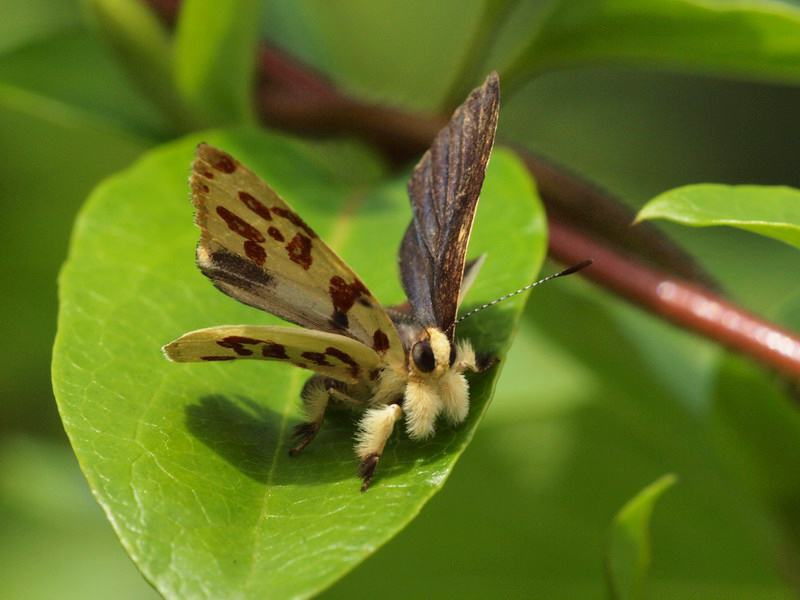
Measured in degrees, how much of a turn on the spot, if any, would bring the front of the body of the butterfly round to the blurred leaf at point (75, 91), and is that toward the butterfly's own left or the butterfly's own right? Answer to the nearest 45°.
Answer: approximately 180°

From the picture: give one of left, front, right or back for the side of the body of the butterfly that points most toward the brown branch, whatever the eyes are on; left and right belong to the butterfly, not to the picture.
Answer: left

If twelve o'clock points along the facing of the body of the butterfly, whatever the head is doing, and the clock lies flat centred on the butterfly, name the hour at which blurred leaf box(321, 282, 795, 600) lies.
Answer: The blurred leaf is roughly at 9 o'clock from the butterfly.

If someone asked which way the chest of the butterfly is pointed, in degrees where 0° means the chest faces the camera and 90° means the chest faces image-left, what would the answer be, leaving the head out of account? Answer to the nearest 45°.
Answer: approximately 315°

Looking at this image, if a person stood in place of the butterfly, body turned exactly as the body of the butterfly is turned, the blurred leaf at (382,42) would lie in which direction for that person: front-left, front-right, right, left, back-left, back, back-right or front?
back-left

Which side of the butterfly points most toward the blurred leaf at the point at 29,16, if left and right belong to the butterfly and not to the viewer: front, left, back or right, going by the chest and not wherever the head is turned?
back

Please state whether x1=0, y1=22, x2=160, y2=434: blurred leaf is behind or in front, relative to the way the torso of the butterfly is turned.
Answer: behind

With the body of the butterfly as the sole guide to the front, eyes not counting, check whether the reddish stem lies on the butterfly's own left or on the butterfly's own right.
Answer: on the butterfly's own left

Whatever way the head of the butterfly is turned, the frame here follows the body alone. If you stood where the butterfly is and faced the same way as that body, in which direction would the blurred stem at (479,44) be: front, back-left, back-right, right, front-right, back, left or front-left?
back-left
